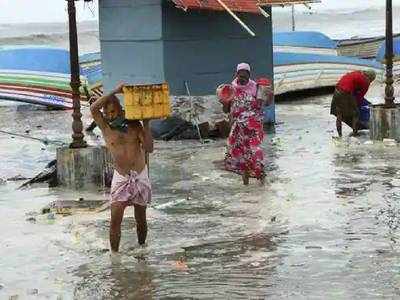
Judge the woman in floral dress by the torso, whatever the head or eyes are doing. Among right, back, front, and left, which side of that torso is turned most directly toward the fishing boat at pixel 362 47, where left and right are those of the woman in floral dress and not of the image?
back

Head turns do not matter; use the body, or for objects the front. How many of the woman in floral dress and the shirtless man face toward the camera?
2

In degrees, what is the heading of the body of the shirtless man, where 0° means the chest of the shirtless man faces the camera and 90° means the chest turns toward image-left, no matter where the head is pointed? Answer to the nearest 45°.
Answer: approximately 0°

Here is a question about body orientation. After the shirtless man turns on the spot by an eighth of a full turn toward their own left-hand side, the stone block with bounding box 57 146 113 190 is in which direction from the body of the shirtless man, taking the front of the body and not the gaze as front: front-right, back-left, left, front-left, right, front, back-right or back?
back-left

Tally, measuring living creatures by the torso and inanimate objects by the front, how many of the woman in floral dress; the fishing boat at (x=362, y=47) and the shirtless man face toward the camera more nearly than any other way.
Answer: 2

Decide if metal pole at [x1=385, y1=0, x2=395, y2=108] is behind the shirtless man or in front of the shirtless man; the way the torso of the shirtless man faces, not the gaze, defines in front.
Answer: behind

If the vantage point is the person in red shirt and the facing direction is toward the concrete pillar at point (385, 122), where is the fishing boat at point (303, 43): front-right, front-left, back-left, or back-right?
back-left
